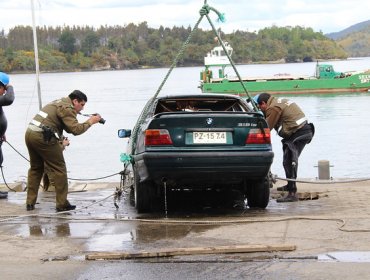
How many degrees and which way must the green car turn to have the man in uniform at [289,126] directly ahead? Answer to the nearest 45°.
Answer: approximately 45° to its right

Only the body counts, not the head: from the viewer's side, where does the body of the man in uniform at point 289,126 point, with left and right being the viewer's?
facing to the left of the viewer

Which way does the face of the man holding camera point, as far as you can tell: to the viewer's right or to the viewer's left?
to the viewer's right

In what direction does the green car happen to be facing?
away from the camera

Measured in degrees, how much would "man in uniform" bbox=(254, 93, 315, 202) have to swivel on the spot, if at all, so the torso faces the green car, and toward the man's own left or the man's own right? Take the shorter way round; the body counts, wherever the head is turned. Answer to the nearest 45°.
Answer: approximately 45° to the man's own left

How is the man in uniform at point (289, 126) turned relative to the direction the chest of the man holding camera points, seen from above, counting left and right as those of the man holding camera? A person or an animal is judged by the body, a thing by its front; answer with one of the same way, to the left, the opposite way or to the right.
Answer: the opposite way

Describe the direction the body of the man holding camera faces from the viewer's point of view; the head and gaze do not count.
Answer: to the viewer's right

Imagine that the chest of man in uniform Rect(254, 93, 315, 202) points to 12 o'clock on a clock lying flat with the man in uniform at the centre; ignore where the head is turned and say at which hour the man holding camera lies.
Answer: The man holding camera is roughly at 11 o'clock from the man in uniform.

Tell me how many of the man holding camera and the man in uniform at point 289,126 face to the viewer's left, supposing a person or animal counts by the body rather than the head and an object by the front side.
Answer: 1

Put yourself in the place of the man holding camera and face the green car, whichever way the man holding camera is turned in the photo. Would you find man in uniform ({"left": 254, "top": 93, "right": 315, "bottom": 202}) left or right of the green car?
right
